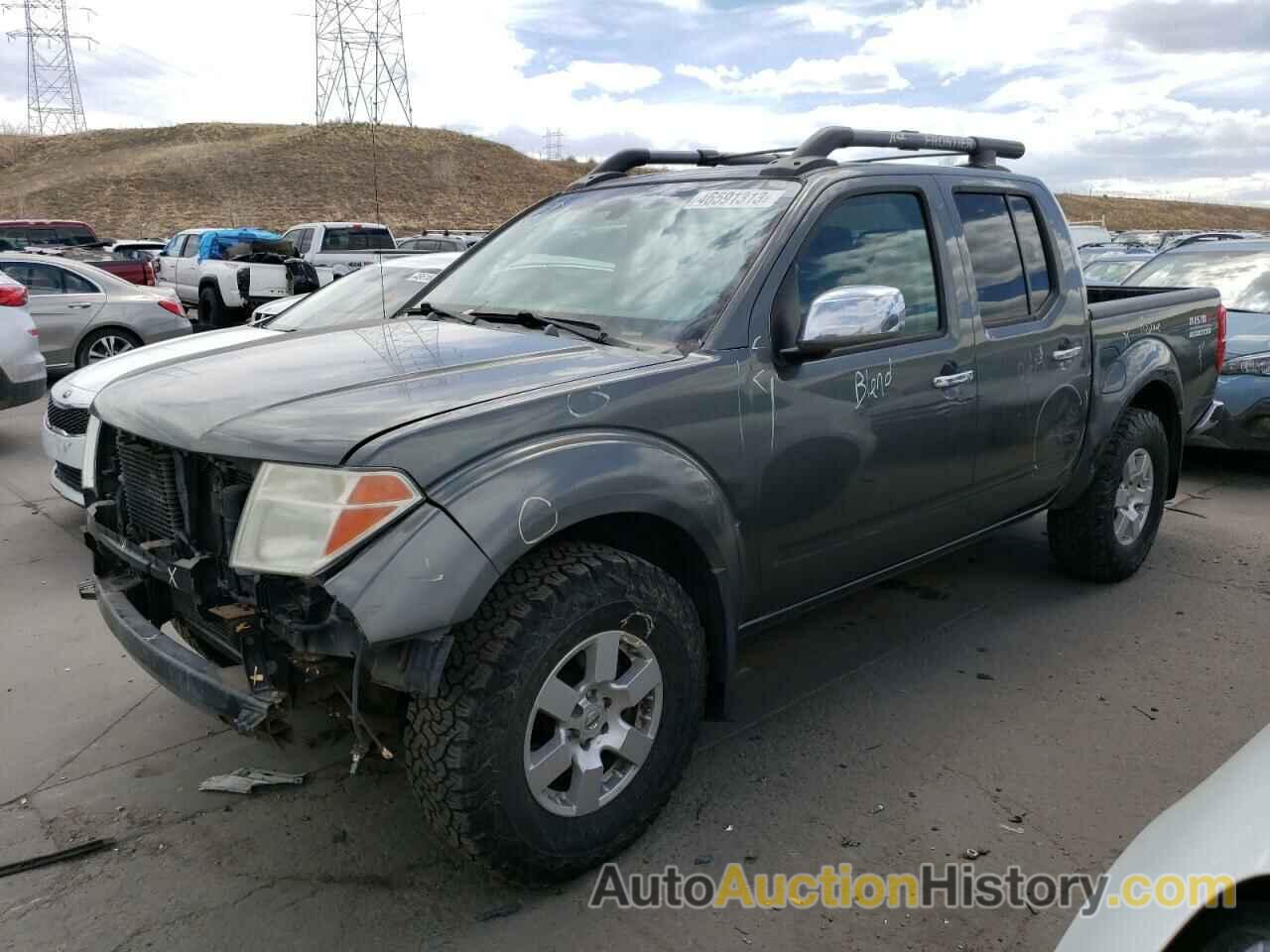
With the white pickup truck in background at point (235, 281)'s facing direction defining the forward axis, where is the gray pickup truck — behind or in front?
behind

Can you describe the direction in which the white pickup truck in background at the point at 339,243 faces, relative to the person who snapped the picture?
facing away from the viewer and to the left of the viewer

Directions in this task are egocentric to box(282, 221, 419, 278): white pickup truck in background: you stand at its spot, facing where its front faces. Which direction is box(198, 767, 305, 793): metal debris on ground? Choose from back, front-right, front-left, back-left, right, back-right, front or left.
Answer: back-left

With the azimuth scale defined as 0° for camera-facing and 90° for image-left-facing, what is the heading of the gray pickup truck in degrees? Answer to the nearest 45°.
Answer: approximately 45°

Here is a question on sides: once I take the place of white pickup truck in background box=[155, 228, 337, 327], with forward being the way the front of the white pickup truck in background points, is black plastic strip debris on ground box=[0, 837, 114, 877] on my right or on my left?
on my left

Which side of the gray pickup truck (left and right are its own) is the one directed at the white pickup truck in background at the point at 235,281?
right

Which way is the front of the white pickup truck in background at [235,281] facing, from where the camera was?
facing away from the viewer and to the left of the viewer

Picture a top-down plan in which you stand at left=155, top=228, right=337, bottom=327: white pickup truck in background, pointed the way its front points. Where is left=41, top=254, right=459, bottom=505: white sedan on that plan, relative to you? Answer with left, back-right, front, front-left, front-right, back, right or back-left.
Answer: back-left

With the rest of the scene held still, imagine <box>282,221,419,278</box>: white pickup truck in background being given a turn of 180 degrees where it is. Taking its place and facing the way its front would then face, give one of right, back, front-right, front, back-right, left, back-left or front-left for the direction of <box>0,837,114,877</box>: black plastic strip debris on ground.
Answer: front-right

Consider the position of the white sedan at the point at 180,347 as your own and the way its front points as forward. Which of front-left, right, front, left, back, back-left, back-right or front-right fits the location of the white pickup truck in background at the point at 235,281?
back-right
